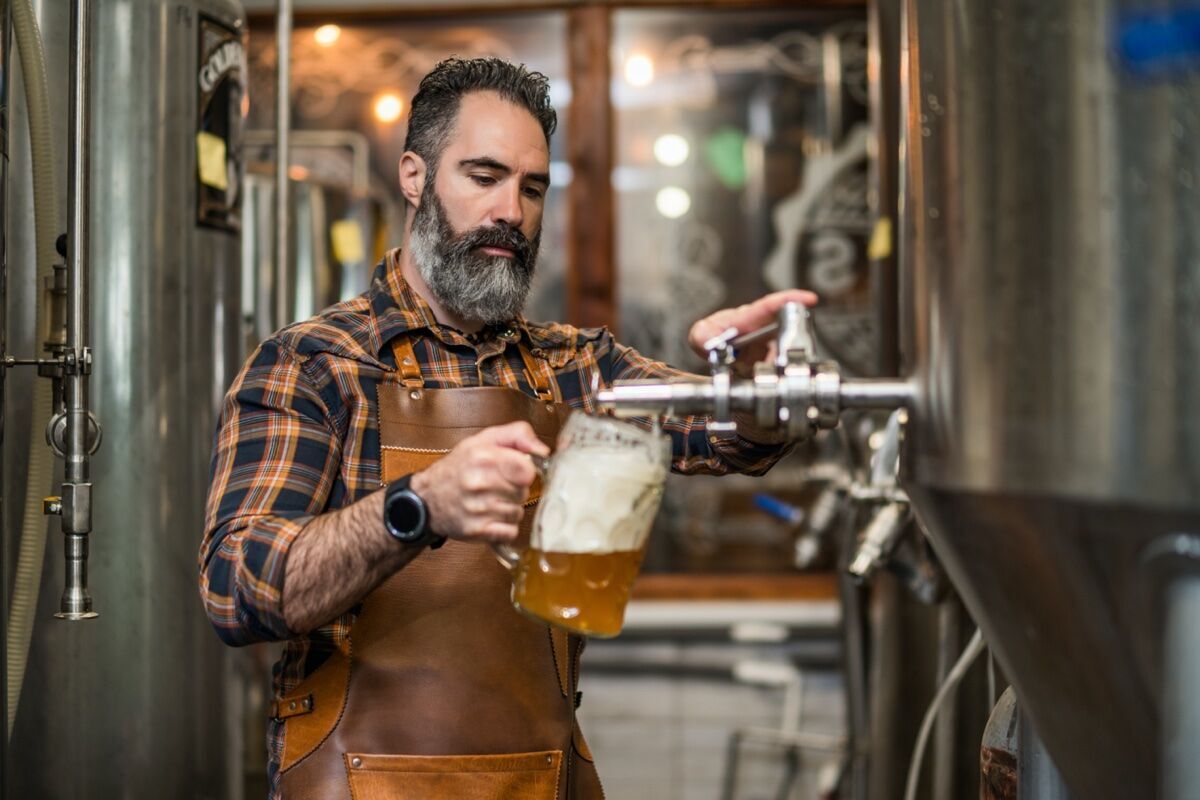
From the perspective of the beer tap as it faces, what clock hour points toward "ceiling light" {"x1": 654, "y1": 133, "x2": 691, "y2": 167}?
The ceiling light is roughly at 3 o'clock from the beer tap.

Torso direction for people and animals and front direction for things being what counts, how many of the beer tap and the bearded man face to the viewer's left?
1

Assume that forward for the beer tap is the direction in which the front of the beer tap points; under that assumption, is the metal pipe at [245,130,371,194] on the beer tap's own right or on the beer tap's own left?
on the beer tap's own right

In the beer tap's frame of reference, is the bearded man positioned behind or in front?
in front

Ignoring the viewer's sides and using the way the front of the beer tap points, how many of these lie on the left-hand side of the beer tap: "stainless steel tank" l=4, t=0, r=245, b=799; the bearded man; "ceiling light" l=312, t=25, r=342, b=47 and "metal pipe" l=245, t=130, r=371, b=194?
0

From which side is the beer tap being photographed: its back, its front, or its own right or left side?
left

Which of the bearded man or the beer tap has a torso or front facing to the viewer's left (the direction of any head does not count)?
the beer tap

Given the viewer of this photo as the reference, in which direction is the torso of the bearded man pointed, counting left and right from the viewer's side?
facing the viewer and to the right of the viewer

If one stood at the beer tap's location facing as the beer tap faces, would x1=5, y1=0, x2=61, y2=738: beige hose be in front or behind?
in front

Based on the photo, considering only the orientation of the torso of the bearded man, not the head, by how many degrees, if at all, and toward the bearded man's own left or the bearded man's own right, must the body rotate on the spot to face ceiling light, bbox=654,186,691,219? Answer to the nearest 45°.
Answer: approximately 135° to the bearded man's own left

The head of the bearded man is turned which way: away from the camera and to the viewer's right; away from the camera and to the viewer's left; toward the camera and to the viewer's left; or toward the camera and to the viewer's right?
toward the camera and to the viewer's right
